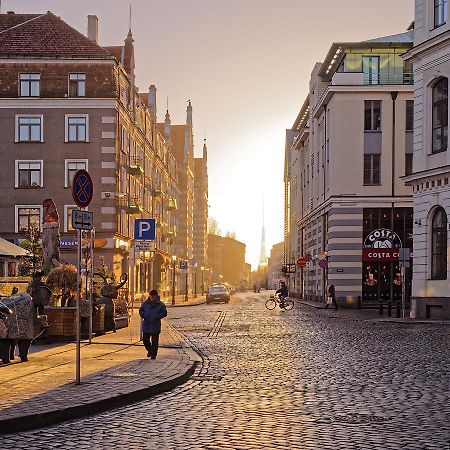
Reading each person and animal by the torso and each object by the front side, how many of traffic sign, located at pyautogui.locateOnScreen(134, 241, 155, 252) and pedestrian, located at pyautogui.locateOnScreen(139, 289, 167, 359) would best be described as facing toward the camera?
2

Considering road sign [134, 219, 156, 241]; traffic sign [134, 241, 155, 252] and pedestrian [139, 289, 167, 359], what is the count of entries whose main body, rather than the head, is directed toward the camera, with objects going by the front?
3

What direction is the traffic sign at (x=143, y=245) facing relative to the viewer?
toward the camera

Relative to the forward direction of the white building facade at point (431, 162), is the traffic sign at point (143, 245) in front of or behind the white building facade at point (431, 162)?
in front

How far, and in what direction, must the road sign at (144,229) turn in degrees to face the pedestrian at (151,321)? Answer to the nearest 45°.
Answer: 0° — it already faces them

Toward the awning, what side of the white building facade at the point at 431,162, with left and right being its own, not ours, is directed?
front

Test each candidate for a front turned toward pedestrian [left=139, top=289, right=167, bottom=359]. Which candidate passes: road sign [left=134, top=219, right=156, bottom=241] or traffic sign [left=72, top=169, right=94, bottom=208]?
the road sign

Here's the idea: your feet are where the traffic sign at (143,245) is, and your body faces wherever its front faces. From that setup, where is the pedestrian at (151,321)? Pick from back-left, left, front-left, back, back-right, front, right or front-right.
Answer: front

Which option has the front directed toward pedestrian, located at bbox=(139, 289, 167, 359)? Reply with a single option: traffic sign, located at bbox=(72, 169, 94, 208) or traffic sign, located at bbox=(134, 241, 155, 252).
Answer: traffic sign, located at bbox=(134, 241, 155, 252)

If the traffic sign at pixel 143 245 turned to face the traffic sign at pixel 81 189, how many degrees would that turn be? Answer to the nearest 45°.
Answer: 0° — it already faces it

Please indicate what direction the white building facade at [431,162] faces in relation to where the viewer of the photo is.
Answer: facing the viewer and to the left of the viewer

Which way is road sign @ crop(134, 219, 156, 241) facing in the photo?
toward the camera
